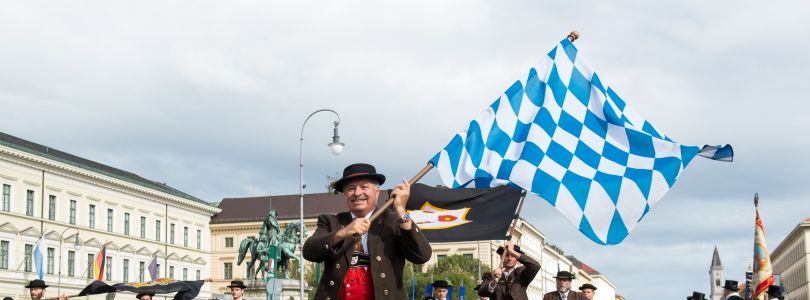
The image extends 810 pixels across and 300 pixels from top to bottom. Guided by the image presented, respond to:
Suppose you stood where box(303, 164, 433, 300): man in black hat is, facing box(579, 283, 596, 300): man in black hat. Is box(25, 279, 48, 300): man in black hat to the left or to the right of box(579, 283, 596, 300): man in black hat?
left

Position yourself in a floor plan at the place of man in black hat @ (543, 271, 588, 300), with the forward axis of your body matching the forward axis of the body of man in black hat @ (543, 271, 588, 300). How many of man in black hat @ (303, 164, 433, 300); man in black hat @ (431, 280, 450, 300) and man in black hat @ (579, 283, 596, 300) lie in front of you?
1

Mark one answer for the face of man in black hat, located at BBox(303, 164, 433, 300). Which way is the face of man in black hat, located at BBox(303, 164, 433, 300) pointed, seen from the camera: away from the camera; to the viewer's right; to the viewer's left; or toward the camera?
toward the camera

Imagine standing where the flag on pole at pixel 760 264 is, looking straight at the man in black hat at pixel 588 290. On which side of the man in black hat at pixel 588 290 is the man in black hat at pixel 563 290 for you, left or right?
left

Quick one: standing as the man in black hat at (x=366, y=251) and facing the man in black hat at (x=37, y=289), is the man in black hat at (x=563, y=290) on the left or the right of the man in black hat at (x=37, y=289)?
right

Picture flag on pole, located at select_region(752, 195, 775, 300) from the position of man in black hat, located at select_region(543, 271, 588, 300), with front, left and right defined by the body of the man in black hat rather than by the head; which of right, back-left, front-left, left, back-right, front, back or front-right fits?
left

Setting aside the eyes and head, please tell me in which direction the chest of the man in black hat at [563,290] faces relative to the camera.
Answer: toward the camera

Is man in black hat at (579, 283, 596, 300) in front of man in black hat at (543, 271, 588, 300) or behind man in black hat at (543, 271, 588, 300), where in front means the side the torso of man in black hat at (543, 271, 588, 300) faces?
behind

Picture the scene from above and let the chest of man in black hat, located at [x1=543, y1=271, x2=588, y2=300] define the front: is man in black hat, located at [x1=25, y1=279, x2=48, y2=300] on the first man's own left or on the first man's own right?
on the first man's own right

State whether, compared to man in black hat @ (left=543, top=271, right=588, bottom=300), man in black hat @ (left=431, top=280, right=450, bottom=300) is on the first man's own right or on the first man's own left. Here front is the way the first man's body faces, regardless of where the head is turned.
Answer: on the first man's own right

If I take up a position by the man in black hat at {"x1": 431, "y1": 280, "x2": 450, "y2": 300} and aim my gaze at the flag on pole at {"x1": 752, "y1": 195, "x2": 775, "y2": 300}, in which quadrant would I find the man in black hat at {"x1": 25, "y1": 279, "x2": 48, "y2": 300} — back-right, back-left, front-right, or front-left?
back-right
